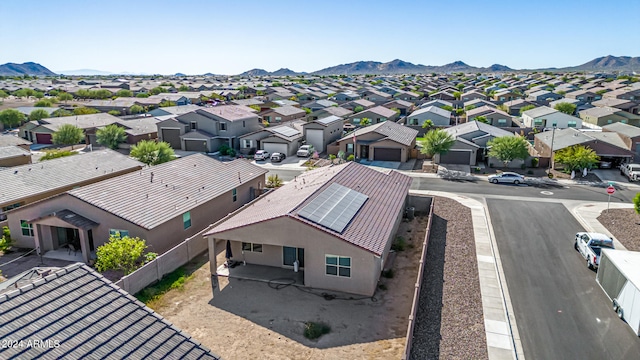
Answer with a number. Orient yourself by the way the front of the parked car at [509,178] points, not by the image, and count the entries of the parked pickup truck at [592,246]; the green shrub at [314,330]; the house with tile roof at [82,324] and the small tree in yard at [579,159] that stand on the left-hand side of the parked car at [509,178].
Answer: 3

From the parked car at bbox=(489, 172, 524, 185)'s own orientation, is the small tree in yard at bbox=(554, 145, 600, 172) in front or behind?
behind

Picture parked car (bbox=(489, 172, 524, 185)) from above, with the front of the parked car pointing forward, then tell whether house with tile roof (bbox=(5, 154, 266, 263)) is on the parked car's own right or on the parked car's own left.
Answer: on the parked car's own left

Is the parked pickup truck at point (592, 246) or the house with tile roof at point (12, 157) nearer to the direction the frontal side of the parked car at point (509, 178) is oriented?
the house with tile roof

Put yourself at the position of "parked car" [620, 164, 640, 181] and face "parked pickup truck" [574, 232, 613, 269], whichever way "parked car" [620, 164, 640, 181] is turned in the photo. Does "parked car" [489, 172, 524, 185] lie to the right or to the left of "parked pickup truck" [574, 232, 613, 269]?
right

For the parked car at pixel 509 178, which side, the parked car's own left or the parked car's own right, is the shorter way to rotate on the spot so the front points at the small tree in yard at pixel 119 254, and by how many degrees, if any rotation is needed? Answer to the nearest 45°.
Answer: approximately 45° to the parked car's own left

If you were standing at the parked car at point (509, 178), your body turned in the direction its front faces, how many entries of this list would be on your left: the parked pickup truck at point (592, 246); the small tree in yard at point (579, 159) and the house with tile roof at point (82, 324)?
2

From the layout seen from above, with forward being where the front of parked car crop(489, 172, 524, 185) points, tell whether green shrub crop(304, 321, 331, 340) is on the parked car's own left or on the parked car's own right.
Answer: on the parked car's own left

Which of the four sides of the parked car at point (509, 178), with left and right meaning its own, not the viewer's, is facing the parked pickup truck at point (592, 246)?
left

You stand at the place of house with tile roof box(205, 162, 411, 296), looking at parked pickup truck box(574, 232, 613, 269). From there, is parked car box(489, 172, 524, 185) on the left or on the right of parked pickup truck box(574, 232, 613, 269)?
left

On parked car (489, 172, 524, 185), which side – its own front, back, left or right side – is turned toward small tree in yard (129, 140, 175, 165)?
front

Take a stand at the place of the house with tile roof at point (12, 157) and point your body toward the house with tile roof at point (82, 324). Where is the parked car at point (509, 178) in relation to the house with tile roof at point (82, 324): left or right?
left

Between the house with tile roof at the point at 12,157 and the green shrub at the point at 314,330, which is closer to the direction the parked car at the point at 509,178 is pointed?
the house with tile roof

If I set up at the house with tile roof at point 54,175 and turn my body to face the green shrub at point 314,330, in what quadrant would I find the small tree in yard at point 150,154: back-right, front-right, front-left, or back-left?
back-left

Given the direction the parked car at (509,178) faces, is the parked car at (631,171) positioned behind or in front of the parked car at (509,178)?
behind

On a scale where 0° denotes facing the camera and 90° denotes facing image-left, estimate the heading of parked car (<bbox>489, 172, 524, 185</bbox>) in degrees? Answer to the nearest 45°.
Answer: approximately 90°

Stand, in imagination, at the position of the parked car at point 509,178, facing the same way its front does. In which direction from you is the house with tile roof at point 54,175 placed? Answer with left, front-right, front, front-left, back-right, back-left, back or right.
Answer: front-left

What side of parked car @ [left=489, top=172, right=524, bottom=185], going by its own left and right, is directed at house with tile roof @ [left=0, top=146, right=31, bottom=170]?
front

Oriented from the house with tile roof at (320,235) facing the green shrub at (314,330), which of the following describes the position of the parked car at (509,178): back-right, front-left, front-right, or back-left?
back-left
